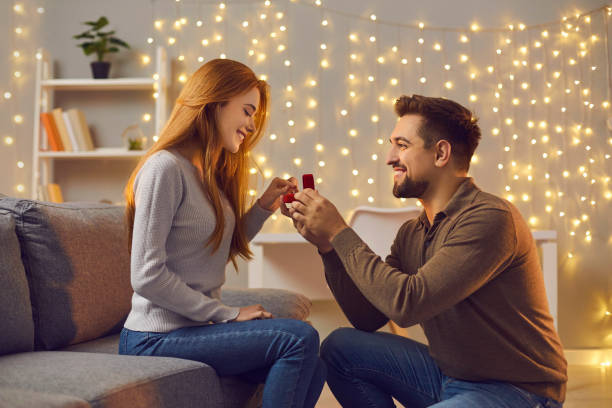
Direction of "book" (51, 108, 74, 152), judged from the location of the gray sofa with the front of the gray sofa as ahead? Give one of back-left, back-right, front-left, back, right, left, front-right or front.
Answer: back-left

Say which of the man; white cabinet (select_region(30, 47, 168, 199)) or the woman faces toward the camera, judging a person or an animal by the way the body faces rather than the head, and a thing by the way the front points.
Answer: the white cabinet

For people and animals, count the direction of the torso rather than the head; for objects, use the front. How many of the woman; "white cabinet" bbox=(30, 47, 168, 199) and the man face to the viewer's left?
1

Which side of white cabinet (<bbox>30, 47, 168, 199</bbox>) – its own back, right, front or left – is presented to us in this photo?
front

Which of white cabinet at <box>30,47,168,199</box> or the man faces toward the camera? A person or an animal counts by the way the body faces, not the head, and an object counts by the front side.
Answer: the white cabinet

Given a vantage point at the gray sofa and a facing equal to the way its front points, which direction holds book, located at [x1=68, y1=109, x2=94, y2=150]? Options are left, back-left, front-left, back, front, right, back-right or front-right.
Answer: back-left

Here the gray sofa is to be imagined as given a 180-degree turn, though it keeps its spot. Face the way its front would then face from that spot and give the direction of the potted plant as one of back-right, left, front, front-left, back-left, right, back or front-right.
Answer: front-right

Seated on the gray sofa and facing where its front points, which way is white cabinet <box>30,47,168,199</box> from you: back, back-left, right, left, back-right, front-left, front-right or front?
back-left

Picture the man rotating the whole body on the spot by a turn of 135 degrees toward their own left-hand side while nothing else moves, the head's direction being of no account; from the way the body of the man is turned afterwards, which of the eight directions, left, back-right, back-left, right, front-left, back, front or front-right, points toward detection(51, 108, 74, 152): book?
back

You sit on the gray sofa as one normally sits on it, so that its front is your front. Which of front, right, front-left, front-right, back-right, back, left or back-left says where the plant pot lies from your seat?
back-left

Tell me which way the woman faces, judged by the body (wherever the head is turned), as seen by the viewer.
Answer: to the viewer's right

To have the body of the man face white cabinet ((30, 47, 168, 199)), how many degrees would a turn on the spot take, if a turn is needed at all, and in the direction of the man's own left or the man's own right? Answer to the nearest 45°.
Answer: approximately 45° to the man's own right

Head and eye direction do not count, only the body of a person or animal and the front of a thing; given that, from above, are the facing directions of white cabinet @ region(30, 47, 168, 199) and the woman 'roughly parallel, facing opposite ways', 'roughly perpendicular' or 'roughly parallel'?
roughly perpendicular

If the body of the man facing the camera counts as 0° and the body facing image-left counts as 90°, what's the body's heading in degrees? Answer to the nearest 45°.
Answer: approximately 90°

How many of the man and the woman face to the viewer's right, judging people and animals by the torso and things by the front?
1

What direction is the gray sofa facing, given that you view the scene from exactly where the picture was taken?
facing the viewer and to the right of the viewer

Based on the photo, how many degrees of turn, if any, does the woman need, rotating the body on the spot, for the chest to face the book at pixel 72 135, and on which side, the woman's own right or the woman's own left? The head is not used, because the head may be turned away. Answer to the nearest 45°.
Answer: approximately 90° to the woman's own left

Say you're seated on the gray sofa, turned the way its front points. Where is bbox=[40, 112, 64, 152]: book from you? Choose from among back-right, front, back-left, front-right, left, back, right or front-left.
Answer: back-left

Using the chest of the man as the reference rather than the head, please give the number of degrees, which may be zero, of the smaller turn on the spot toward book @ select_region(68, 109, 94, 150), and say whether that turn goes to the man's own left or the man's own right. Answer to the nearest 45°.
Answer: approximately 45° to the man's own right
